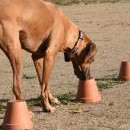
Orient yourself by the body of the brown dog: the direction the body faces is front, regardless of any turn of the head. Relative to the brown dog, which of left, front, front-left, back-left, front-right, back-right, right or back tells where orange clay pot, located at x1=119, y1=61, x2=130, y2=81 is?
front-left

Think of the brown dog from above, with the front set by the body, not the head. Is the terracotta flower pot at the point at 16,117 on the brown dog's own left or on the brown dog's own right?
on the brown dog's own right

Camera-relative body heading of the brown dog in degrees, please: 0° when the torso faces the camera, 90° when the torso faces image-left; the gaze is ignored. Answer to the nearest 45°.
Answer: approximately 270°

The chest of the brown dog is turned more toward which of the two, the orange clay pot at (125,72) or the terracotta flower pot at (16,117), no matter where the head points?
the orange clay pot
